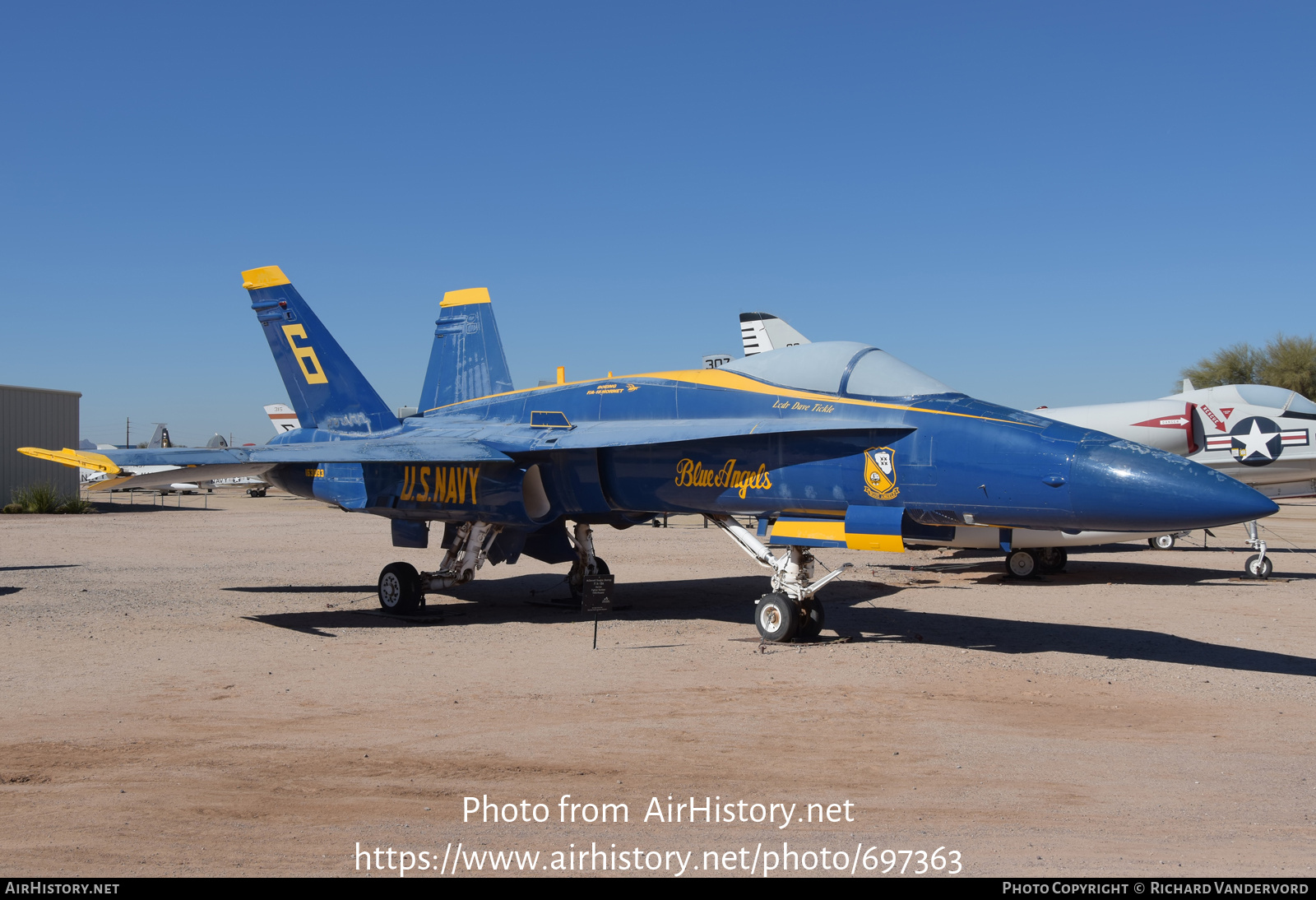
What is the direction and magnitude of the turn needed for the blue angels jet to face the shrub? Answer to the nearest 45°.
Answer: approximately 180°

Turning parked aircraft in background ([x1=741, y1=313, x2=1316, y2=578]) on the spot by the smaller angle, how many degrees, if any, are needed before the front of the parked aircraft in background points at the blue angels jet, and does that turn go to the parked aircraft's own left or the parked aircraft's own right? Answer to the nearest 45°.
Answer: approximately 135° to the parked aircraft's own right

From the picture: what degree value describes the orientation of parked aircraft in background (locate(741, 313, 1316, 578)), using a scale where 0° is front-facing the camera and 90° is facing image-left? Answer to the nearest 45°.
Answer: approximately 270°

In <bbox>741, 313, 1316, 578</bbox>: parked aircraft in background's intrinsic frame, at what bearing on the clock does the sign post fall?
The sign post is roughly at 4 o'clock from the parked aircraft in background.

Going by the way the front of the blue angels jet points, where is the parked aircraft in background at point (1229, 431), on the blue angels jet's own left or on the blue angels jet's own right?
on the blue angels jet's own left

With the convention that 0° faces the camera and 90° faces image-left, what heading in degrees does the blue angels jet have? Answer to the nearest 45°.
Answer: approximately 315°
